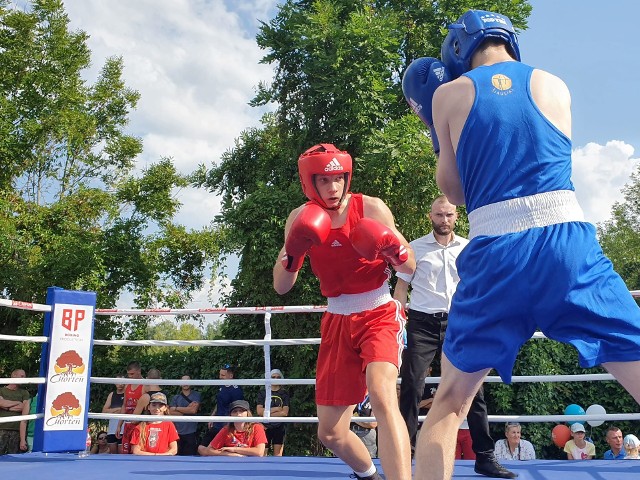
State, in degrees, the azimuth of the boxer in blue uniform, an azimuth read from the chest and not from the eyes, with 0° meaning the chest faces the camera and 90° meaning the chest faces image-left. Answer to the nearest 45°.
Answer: approximately 180°

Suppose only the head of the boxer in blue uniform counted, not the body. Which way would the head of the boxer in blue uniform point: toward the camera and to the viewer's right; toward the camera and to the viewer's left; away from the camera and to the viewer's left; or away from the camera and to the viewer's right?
away from the camera and to the viewer's left

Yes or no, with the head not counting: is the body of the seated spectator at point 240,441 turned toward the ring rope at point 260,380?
yes

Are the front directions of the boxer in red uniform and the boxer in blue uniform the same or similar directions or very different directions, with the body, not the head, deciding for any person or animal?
very different directions

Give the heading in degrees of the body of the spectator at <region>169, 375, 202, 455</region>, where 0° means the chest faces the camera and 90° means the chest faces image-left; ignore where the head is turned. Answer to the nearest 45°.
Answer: approximately 0°

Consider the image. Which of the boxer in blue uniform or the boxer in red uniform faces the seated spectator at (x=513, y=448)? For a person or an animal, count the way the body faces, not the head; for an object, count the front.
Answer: the boxer in blue uniform

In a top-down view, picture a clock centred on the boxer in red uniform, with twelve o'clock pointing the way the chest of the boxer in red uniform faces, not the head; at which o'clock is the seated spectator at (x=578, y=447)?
The seated spectator is roughly at 7 o'clock from the boxer in red uniform.

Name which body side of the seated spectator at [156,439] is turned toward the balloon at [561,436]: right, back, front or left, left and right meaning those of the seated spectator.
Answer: left
